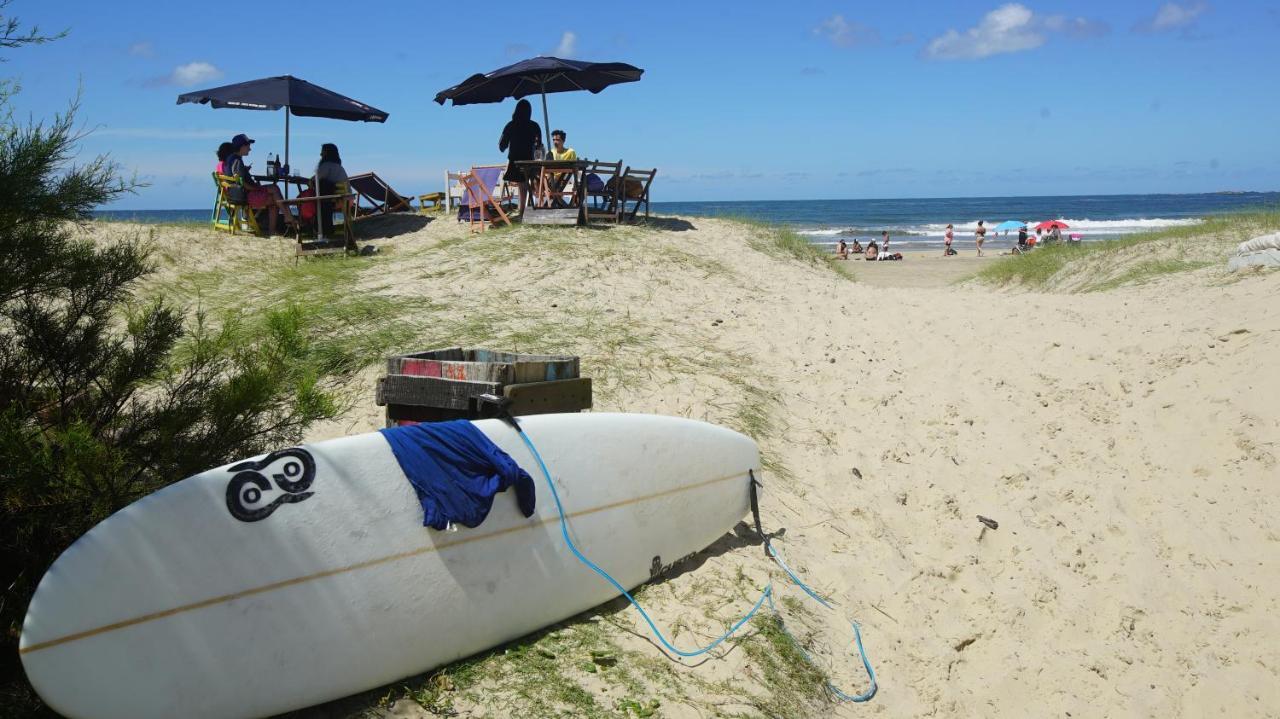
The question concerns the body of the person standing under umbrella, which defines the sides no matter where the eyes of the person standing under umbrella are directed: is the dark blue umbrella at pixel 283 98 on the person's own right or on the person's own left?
on the person's own left

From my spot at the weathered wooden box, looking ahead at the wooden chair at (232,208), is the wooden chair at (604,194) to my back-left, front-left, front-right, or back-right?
front-right

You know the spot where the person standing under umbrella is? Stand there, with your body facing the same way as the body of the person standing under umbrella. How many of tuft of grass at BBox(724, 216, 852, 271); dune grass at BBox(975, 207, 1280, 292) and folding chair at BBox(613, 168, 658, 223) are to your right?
3

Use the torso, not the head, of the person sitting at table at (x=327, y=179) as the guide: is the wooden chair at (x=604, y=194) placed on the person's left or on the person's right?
on the person's right

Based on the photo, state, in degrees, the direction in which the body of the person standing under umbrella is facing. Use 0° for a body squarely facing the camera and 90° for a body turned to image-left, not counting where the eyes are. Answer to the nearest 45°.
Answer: approximately 180°

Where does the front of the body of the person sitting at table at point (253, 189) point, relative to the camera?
to the viewer's right

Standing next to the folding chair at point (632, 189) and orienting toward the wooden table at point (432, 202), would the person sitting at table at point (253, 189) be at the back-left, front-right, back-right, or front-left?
front-left

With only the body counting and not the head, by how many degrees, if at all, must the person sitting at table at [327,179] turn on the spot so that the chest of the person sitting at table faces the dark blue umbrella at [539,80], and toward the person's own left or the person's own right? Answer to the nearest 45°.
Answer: approximately 90° to the person's own right

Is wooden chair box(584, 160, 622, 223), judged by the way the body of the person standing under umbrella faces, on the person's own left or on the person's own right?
on the person's own right

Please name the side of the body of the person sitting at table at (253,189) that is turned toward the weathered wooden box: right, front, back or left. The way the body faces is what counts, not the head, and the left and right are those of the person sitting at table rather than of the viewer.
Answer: right

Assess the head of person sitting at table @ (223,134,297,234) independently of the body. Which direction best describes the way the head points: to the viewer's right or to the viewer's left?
to the viewer's right
